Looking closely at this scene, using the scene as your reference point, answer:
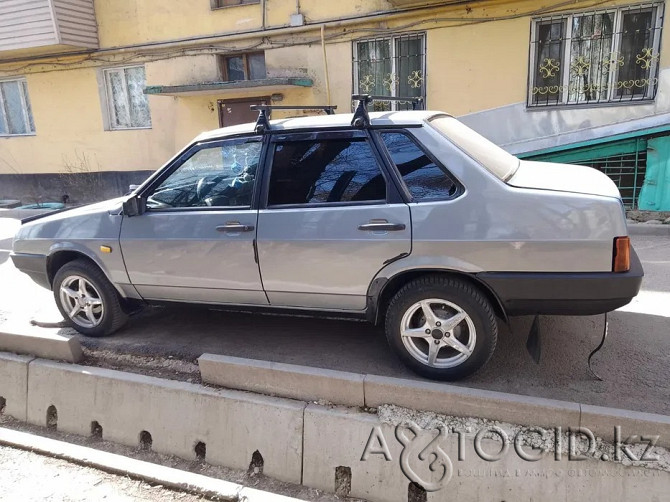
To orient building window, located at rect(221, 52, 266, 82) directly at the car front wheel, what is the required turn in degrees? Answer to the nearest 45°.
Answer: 0° — it already faces it

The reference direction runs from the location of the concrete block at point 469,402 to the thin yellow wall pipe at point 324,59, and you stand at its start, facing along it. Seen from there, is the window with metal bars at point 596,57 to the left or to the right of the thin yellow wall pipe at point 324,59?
right

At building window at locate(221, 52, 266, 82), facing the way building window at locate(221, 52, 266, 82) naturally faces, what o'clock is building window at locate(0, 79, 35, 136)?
building window at locate(0, 79, 35, 136) is roughly at 4 o'clock from building window at locate(221, 52, 266, 82).

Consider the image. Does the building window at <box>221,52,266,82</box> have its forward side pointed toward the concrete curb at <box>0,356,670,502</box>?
yes

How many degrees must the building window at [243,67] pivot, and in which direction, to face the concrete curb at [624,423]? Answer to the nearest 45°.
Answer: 0° — it already faces it

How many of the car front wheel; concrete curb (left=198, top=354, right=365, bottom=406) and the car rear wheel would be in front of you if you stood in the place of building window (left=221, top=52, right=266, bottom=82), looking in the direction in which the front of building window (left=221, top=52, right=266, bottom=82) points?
3

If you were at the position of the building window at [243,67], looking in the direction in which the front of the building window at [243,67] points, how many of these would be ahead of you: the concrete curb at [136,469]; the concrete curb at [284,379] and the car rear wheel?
3

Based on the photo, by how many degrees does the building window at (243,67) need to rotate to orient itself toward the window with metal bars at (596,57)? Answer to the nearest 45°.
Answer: approximately 45° to its left

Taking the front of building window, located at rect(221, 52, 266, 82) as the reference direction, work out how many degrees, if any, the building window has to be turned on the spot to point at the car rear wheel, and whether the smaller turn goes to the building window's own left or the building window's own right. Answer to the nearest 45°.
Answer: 0° — it already faces it

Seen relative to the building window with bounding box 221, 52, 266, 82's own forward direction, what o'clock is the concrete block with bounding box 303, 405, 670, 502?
The concrete block is roughly at 12 o'clock from the building window.

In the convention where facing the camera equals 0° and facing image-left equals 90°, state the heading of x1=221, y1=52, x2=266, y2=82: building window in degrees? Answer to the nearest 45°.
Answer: approximately 0°
